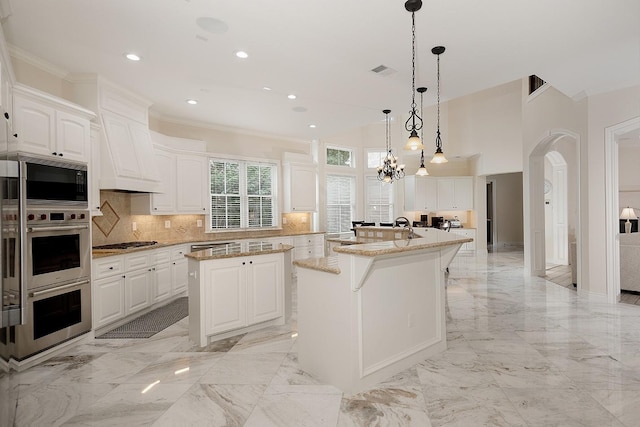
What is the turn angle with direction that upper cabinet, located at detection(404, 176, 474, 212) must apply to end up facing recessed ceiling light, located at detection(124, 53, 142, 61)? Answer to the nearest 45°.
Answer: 0° — it already faces it

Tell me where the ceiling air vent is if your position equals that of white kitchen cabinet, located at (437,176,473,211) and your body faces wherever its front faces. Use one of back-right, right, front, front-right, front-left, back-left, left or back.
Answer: front

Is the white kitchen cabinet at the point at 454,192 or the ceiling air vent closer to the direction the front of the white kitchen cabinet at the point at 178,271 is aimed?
the ceiling air vent

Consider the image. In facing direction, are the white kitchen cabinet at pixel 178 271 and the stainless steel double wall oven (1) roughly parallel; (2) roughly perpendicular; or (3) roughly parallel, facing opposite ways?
roughly parallel

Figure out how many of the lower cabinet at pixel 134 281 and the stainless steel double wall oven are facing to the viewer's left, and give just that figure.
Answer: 0

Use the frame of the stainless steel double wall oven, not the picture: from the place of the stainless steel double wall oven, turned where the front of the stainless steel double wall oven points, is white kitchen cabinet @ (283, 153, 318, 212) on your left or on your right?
on your left

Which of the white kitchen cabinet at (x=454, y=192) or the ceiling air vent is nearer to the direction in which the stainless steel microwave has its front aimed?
the ceiling air vent

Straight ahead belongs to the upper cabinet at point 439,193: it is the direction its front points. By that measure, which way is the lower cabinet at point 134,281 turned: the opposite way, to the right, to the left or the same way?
to the left

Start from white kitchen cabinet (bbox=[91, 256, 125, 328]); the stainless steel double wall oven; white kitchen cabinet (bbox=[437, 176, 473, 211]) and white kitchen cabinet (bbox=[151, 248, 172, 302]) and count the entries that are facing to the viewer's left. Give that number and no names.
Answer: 0

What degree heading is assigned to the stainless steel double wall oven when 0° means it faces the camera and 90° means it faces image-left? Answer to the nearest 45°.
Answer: approximately 315°

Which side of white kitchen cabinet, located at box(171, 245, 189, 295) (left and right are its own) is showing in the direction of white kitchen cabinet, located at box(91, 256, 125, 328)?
right

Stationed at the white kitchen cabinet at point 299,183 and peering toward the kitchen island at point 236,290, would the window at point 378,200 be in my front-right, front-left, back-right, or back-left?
back-left
